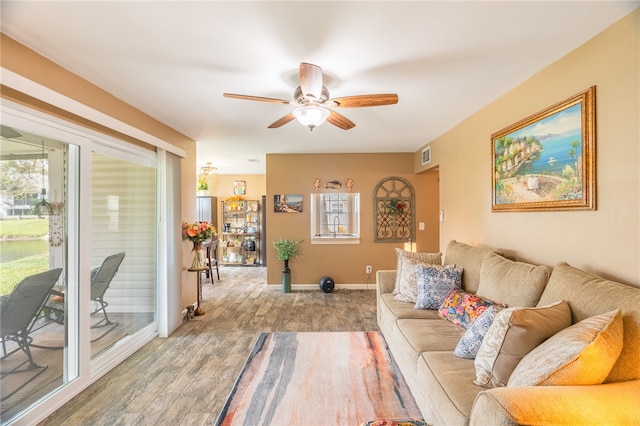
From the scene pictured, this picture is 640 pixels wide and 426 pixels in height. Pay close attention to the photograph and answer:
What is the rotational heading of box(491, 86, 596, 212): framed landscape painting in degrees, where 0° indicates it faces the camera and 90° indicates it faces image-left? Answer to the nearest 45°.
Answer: approximately 45°

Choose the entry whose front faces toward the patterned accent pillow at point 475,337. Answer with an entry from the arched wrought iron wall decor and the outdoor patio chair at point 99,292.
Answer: the arched wrought iron wall decor

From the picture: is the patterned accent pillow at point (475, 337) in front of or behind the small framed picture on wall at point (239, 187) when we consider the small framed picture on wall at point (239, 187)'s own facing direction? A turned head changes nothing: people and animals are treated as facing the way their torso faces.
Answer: in front

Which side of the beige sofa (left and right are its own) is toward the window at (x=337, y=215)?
right

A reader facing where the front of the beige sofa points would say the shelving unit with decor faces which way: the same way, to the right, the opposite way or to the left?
to the left

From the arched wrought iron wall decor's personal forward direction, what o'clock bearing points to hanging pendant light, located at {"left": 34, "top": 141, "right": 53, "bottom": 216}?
The hanging pendant light is roughly at 1 o'clock from the arched wrought iron wall decor.

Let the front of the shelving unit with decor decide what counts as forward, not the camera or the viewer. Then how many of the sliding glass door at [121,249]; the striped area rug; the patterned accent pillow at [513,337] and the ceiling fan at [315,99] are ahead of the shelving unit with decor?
4

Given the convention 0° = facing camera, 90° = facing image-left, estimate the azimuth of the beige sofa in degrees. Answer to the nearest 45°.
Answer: approximately 45°

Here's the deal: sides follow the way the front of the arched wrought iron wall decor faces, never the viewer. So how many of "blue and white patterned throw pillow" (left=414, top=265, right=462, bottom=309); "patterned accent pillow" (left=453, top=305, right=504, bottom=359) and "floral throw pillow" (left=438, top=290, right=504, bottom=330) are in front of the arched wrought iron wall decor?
3

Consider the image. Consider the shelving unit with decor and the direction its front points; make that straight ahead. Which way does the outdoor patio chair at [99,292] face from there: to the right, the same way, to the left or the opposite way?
to the right
